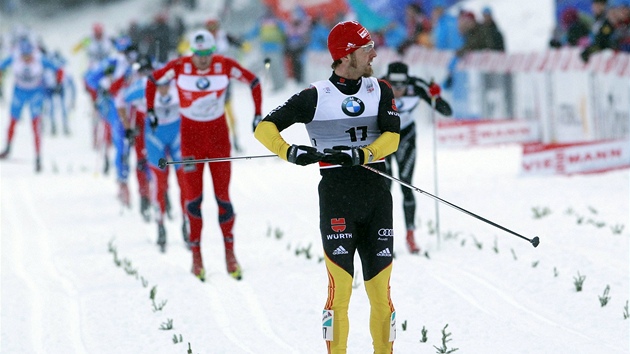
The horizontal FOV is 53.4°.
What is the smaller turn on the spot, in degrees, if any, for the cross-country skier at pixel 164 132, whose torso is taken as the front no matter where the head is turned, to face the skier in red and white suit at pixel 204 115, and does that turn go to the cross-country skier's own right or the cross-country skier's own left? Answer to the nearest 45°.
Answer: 0° — they already face them

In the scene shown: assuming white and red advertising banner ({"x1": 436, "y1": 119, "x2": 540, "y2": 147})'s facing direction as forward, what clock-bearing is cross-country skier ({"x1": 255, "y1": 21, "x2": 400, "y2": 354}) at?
The cross-country skier is roughly at 12 o'clock from the white and red advertising banner.

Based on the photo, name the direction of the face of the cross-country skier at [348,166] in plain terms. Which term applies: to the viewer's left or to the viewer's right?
to the viewer's right

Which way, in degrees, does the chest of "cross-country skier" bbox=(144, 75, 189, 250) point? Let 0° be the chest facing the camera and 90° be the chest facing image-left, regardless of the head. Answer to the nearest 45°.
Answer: approximately 0°

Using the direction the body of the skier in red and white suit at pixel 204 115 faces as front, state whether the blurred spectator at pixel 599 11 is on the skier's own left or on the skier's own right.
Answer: on the skier's own left
